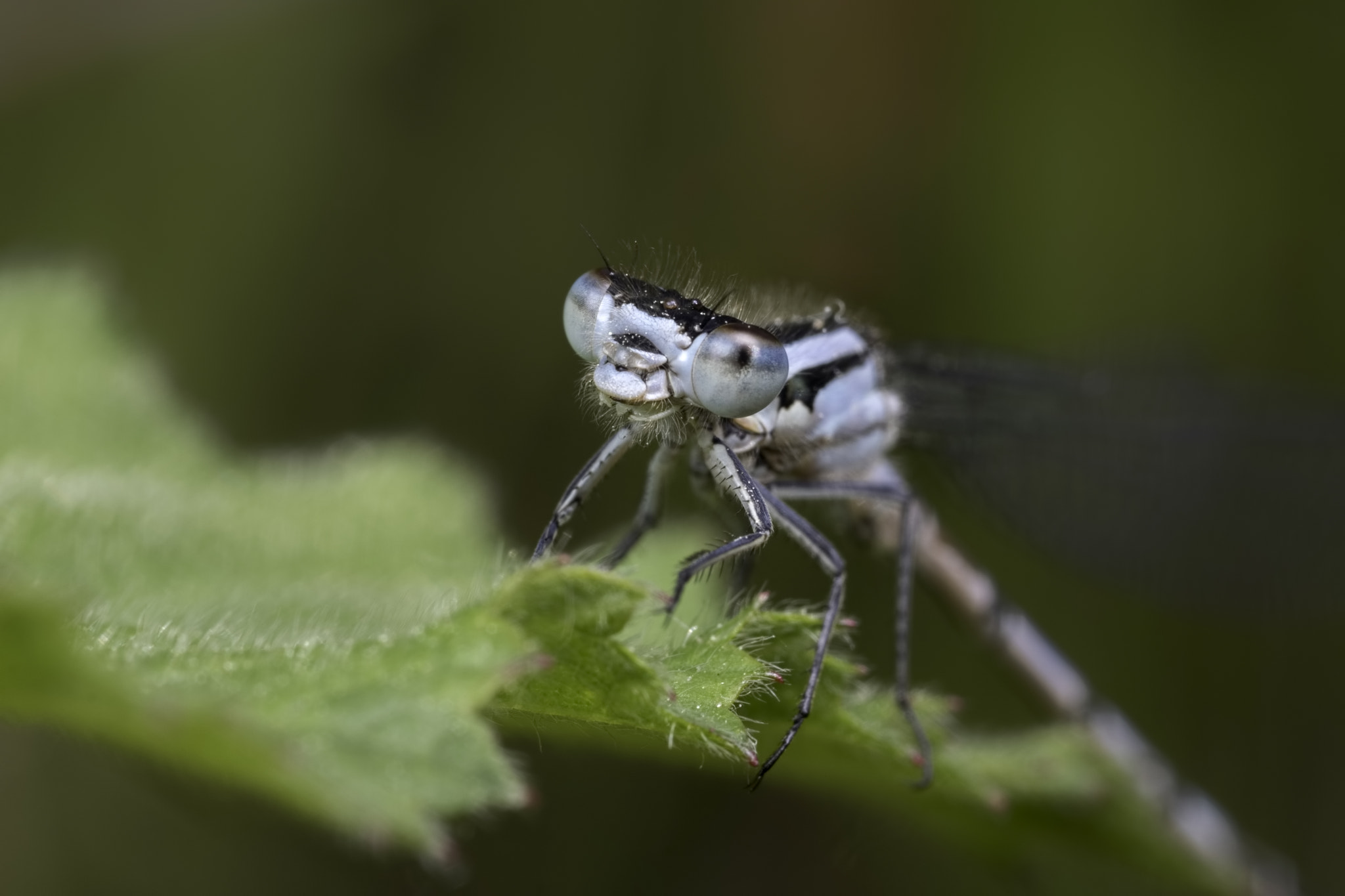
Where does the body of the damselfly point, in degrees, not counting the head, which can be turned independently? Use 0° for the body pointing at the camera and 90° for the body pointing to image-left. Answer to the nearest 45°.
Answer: approximately 45°
